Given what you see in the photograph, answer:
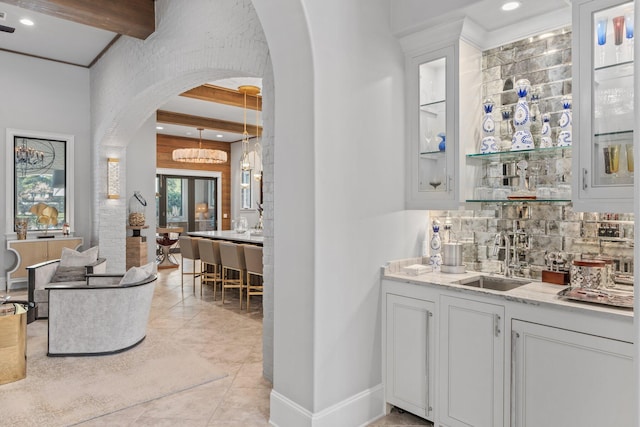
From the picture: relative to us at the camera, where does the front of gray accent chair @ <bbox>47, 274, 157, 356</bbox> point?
facing to the left of the viewer

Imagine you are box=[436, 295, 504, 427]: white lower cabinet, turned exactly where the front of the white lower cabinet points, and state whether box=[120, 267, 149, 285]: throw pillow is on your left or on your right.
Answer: on your right

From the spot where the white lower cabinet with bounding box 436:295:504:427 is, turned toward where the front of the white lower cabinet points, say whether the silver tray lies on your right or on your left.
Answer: on your left

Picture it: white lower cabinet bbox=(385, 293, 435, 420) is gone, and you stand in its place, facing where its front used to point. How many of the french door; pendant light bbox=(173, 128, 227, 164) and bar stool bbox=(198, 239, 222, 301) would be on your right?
3

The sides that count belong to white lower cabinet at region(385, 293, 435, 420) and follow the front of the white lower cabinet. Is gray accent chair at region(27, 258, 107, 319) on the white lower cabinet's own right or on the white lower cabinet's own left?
on the white lower cabinet's own right

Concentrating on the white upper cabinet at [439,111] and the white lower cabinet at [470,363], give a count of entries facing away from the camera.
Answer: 0

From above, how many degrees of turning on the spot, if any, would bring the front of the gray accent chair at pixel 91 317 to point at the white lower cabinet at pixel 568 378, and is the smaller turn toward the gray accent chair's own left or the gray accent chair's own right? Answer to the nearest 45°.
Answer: approximately 135° to the gray accent chair's own left

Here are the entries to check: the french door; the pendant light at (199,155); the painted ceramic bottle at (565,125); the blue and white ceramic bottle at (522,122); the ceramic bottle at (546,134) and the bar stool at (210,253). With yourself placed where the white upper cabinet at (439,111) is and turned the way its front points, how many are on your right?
3

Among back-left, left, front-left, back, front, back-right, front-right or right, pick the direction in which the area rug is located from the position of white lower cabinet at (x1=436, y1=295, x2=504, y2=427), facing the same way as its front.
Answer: front-right

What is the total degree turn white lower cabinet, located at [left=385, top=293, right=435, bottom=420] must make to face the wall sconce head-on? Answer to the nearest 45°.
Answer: approximately 90° to its right

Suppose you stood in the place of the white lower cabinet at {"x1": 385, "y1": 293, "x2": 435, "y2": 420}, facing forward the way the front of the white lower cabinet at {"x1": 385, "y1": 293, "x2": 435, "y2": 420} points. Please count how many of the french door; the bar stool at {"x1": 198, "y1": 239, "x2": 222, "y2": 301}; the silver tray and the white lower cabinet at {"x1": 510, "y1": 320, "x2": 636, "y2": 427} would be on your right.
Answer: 2

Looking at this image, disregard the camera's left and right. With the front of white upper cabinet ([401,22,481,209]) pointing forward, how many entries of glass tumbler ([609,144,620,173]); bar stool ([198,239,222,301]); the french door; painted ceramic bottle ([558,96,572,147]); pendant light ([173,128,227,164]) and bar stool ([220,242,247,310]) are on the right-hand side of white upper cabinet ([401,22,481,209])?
4
